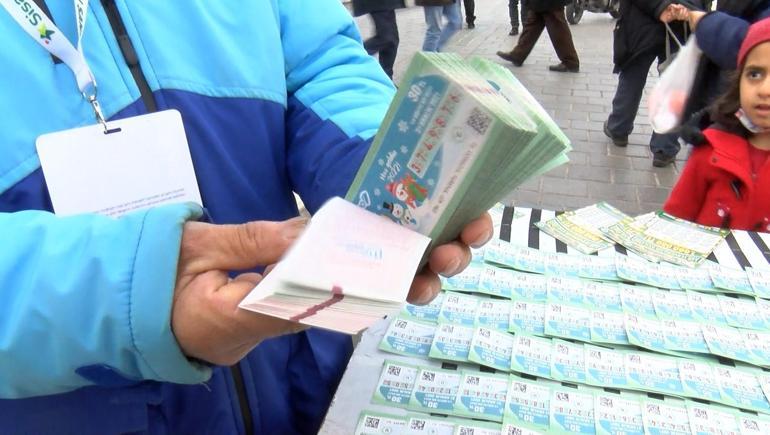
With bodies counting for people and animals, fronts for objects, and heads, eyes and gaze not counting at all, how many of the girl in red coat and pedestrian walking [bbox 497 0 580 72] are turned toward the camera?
1

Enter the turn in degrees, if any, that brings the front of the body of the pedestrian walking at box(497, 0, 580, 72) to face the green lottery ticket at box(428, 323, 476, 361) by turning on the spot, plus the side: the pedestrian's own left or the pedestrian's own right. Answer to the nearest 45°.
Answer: approximately 90° to the pedestrian's own left

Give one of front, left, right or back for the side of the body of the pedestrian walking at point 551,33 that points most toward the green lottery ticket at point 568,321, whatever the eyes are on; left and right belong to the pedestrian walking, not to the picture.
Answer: left

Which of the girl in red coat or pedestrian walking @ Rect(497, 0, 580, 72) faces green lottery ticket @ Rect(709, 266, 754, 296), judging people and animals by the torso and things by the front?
the girl in red coat

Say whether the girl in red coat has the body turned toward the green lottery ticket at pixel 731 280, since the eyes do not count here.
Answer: yes

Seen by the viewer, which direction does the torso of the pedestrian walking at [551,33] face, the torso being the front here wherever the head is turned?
to the viewer's left

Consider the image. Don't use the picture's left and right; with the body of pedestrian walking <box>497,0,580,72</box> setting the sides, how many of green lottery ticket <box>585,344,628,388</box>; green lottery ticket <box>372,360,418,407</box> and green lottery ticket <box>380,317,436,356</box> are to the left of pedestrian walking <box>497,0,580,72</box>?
3

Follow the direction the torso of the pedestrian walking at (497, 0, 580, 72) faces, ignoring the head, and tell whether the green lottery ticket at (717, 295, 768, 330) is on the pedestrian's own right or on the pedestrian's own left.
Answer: on the pedestrian's own left

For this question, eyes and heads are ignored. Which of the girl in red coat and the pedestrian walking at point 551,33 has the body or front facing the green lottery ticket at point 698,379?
the girl in red coat

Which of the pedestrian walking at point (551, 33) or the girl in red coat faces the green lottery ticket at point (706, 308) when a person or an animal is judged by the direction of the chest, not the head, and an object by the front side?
the girl in red coat

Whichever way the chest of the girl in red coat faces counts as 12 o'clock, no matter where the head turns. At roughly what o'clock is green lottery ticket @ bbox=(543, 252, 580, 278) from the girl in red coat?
The green lottery ticket is roughly at 1 o'clock from the girl in red coat.

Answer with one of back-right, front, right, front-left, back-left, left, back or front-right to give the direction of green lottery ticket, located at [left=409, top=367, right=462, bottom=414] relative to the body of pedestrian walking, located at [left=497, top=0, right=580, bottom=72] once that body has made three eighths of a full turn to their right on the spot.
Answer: back-right

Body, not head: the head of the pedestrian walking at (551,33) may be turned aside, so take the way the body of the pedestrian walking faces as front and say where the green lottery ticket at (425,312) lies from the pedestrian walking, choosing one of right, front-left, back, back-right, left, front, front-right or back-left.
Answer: left

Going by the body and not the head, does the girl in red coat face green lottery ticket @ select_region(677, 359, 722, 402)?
yes

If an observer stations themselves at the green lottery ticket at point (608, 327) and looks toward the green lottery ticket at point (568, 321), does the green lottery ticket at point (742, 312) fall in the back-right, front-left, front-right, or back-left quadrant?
back-right

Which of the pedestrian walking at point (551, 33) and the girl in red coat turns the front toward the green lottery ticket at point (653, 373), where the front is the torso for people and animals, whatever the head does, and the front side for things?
the girl in red coat

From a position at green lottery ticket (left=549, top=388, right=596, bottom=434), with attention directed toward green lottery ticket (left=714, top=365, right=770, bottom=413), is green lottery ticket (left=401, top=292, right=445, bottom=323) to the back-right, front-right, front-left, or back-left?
back-left

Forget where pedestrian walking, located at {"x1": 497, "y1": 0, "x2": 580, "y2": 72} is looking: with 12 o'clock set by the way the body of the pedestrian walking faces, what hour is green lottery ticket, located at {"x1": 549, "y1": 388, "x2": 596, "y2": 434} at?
The green lottery ticket is roughly at 9 o'clock from the pedestrian walking.

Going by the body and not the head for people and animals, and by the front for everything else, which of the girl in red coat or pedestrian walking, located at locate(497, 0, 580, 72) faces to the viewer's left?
the pedestrian walking
